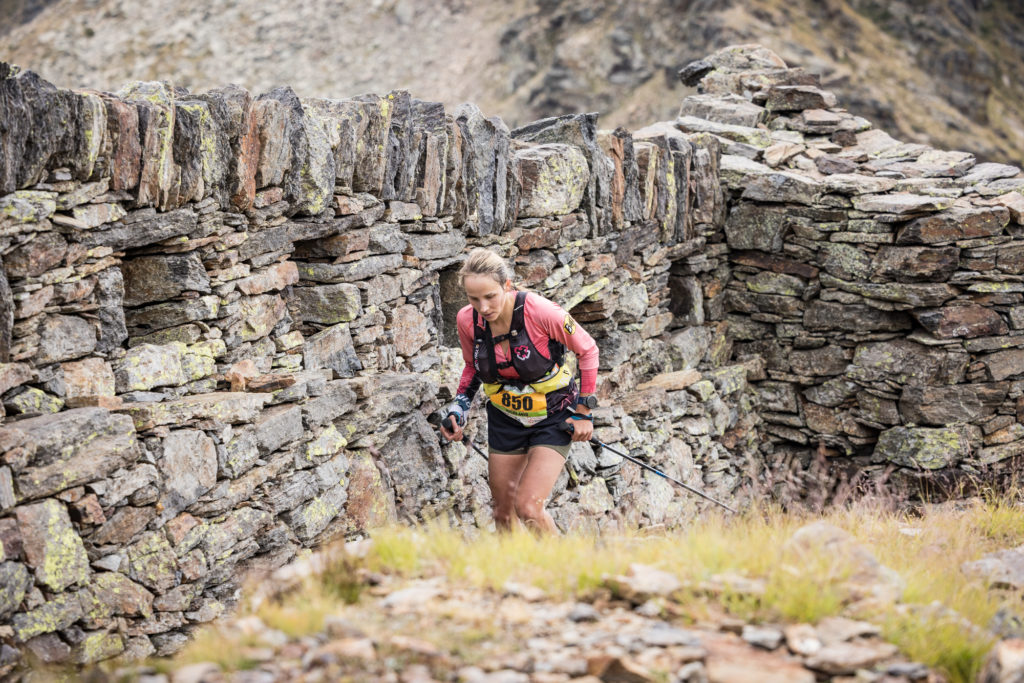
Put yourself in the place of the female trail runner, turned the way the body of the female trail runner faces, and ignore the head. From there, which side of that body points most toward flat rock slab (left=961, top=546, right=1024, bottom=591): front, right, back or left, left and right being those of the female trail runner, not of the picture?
left

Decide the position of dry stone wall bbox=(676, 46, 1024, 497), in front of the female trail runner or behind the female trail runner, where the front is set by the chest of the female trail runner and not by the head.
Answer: behind

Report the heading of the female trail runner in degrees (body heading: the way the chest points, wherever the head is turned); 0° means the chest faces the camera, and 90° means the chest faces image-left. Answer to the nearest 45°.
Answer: approximately 45°
